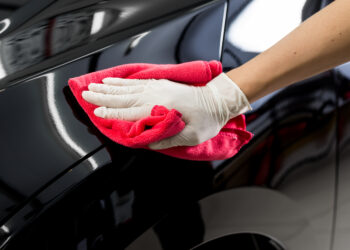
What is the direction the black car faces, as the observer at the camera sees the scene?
facing the viewer and to the left of the viewer
